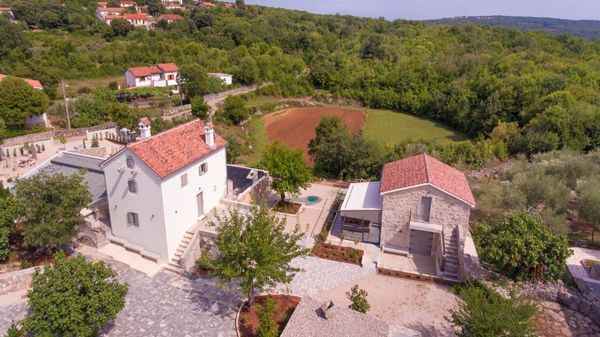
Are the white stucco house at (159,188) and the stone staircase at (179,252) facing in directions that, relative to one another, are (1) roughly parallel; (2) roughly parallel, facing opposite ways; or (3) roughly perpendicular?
roughly perpendicular

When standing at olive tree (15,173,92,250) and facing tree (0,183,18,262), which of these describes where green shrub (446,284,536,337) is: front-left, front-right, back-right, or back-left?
back-left

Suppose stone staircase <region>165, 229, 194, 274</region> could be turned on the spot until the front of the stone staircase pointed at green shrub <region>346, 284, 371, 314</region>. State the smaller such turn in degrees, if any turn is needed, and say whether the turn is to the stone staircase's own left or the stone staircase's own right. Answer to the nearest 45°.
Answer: approximately 90° to the stone staircase's own left

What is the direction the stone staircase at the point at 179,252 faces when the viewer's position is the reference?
facing the viewer and to the left of the viewer

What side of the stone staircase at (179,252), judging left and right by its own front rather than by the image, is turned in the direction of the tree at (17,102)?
right

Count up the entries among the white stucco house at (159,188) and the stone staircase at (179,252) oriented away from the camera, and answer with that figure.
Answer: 0

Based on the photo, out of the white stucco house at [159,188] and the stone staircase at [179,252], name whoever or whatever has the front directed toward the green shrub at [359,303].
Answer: the white stucco house

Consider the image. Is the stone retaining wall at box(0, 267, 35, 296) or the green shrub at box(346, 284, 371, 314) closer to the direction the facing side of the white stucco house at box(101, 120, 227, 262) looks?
the green shrub

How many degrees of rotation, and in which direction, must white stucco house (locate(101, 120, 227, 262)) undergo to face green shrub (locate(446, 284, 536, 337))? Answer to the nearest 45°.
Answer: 0° — it already faces it

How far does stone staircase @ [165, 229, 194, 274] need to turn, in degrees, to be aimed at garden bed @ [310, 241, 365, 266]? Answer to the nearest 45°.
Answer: approximately 135° to its left

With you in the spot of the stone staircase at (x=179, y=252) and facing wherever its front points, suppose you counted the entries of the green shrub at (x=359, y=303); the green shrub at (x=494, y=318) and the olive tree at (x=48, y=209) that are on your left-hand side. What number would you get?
2

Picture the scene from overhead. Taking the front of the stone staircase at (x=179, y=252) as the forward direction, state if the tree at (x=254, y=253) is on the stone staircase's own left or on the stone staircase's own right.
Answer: on the stone staircase's own left

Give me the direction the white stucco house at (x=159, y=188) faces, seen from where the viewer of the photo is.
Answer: facing the viewer and to the right of the viewer

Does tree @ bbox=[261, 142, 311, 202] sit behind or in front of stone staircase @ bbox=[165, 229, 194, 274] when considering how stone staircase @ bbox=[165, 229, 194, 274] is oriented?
behind

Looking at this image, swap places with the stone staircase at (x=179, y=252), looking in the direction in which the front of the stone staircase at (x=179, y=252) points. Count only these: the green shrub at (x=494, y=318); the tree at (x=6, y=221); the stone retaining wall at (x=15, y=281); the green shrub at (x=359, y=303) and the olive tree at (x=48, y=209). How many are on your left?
2

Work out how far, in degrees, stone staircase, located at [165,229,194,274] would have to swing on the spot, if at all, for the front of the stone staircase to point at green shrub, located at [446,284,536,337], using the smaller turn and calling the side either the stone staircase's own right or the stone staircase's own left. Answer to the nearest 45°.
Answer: approximately 90° to the stone staircase's own left

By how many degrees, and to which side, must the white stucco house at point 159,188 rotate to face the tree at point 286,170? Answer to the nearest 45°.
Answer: approximately 90° to its left

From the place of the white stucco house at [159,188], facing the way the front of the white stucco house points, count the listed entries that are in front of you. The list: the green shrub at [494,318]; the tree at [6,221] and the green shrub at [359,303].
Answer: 2
